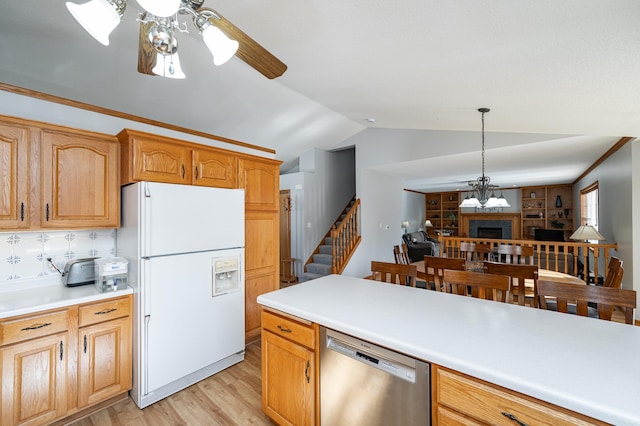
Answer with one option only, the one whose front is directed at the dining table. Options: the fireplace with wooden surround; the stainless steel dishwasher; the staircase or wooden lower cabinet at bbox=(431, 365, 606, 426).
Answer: the fireplace with wooden surround

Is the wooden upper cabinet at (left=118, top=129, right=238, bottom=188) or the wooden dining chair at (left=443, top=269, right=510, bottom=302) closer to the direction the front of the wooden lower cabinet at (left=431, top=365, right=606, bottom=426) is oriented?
the wooden upper cabinet

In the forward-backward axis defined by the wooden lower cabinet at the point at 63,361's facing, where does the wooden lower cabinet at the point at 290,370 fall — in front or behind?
in front

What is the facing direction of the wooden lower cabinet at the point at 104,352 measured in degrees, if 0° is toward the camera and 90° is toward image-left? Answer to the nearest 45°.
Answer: approximately 315°

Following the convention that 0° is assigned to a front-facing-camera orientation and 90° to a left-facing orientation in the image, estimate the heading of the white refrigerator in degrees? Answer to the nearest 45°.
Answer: approximately 315°

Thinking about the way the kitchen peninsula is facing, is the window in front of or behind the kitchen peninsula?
behind

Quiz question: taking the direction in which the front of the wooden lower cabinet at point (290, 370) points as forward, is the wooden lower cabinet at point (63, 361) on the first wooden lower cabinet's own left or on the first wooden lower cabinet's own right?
on the first wooden lower cabinet's own right
